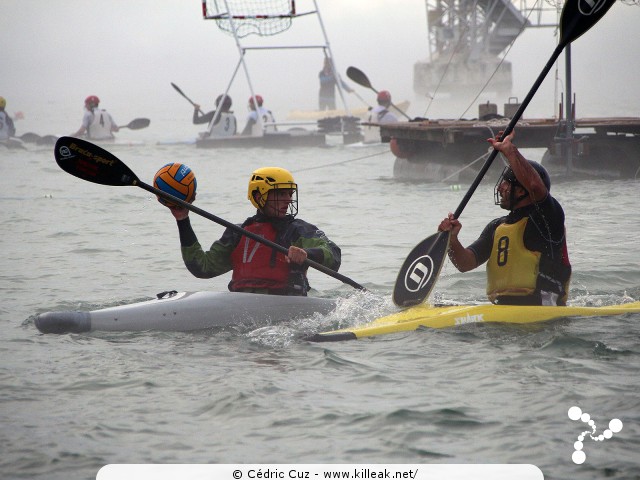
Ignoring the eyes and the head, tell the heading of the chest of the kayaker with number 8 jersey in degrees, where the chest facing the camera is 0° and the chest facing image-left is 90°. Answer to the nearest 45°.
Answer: approximately 45°

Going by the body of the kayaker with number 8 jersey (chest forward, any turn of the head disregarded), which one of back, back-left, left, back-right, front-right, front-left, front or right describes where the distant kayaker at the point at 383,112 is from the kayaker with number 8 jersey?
back-right

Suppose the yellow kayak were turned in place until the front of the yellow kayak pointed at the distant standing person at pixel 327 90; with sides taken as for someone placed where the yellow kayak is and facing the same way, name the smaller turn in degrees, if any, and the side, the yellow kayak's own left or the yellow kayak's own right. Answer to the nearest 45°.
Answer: approximately 90° to the yellow kayak's own right

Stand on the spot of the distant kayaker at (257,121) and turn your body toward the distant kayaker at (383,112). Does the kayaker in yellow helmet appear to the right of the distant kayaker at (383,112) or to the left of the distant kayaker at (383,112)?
right

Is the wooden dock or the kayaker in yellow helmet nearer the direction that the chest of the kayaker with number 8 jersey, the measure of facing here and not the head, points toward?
the kayaker in yellow helmet

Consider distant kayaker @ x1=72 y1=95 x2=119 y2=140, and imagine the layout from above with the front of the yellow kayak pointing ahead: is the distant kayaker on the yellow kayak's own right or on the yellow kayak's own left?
on the yellow kayak's own right

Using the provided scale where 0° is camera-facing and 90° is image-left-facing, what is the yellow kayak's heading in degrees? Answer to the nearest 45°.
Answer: approximately 90°

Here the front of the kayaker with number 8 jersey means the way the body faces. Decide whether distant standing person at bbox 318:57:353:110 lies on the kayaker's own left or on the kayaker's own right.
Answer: on the kayaker's own right

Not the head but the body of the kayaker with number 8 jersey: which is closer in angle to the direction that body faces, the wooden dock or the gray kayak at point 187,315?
the gray kayak

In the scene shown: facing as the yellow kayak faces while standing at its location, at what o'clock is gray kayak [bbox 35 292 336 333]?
The gray kayak is roughly at 12 o'clock from the yellow kayak.

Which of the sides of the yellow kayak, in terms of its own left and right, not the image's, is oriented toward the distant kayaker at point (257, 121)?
right
